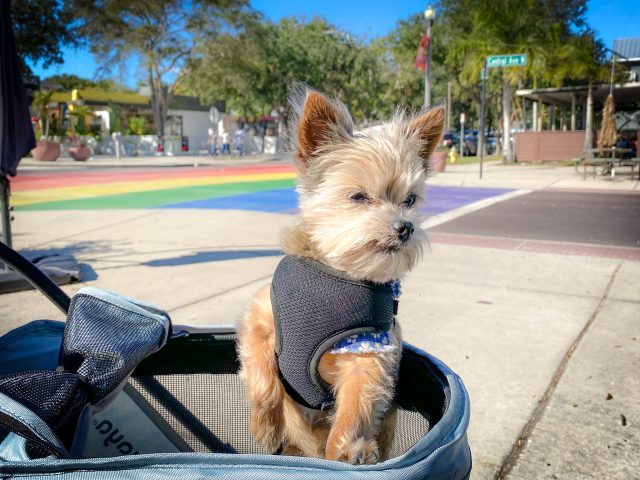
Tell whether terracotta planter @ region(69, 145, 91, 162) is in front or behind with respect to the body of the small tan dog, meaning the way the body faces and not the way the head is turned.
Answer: behind

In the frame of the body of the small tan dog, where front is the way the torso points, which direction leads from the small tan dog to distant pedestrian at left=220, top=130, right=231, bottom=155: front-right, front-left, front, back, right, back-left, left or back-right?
back-left

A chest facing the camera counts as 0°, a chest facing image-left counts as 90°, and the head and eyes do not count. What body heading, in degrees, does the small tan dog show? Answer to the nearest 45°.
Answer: approximately 315°

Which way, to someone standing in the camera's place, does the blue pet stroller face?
facing to the right of the viewer
